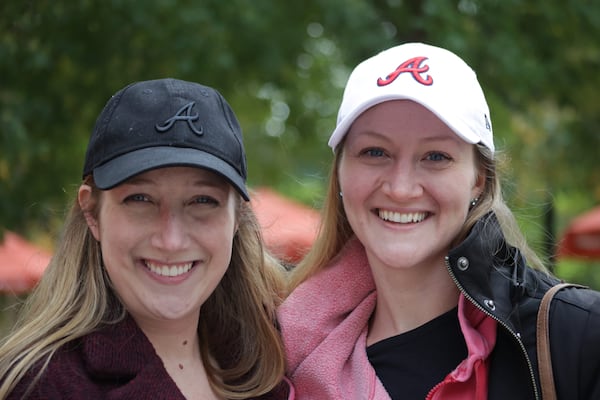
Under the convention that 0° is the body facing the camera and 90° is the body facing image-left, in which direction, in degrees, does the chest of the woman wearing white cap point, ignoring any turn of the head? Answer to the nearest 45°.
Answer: approximately 0°

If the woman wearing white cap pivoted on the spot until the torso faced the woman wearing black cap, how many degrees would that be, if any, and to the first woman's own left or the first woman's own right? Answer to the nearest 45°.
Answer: approximately 45° to the first woman's own right

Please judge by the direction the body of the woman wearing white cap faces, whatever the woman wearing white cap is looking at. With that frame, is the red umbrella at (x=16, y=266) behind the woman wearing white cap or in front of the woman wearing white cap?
behind

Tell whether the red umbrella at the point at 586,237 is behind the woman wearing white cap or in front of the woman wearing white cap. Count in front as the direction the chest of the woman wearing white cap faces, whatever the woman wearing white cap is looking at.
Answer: behind

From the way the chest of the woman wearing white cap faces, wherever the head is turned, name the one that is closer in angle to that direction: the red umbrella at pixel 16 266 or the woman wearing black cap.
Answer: the woman wearing black cap
